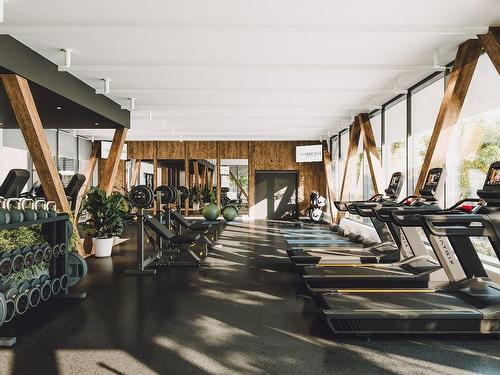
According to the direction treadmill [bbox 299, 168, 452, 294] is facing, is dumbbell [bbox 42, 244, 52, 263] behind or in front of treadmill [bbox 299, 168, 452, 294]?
behind

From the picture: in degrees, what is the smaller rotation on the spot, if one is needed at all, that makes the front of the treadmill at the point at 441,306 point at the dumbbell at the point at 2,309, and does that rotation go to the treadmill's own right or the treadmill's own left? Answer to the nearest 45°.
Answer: approximately 135° to the treadmill's own right

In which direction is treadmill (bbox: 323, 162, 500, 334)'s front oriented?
to the viewer's right

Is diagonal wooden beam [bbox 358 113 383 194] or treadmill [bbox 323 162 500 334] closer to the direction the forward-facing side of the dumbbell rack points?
the treadmill

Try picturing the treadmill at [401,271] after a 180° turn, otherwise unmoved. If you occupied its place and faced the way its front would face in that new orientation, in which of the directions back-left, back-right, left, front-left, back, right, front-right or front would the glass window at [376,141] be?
right

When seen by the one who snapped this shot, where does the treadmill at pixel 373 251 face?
facing to the right of the viewer

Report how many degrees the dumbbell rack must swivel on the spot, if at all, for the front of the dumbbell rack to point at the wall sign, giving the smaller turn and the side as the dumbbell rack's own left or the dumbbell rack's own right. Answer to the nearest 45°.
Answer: approximately 90° to the dumbbell rack's own left

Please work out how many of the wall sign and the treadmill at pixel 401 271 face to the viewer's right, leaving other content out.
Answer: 1

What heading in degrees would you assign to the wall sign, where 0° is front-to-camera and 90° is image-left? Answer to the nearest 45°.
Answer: approximately 0°

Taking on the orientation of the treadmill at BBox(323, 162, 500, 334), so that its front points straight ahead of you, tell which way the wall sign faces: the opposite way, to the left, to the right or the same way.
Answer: to the right

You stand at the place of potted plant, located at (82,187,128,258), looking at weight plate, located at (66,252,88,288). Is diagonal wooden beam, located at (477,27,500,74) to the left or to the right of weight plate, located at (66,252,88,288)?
left

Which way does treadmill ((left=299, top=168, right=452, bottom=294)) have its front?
to the viewer's right

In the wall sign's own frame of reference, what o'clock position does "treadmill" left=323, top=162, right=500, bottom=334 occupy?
The treadmill is roughly at 12 o'clock from the wall sign.
